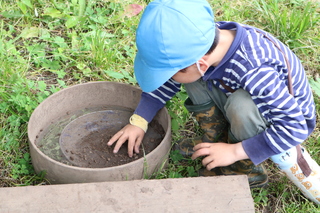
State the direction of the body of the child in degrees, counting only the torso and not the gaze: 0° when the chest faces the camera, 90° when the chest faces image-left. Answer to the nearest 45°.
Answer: approximately 45°
